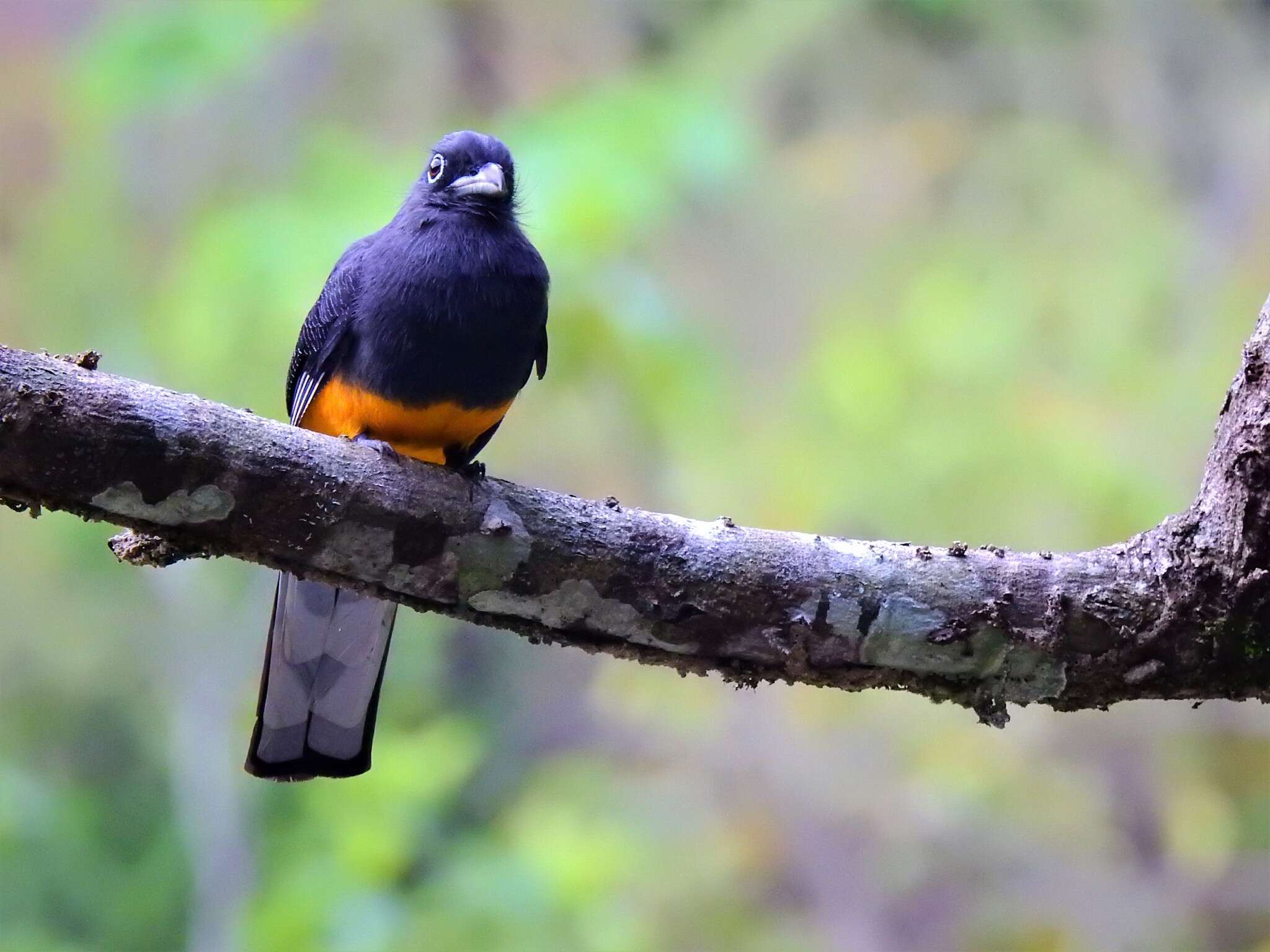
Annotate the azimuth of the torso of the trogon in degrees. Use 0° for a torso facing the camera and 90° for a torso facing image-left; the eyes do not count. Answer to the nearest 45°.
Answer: approximately 315°
